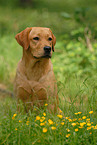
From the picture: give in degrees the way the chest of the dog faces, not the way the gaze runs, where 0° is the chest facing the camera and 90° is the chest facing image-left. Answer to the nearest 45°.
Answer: approximately 0°
